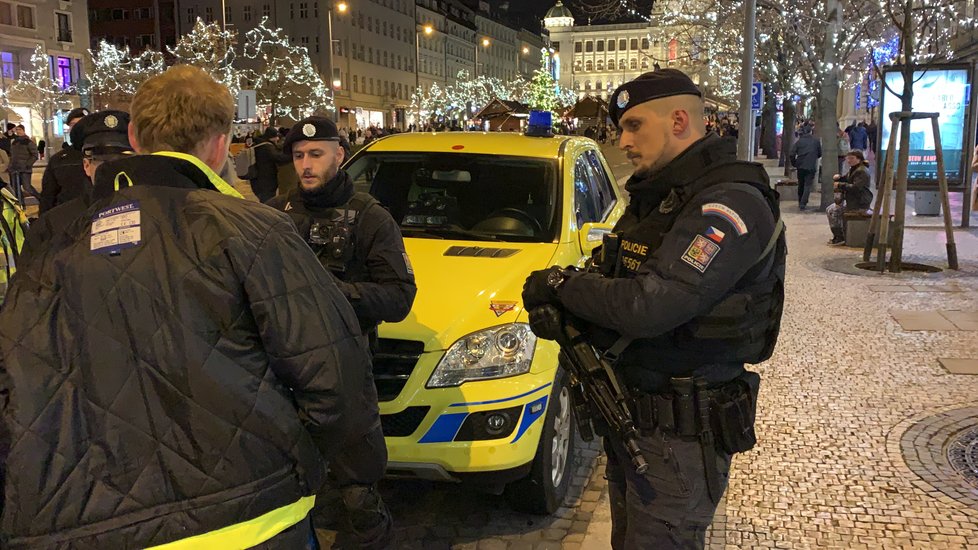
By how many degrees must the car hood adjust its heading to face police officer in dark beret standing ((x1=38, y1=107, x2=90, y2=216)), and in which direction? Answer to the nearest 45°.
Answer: approximately 90° to its right

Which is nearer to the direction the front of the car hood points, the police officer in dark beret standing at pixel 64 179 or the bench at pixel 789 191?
the police officer in dark beret standing

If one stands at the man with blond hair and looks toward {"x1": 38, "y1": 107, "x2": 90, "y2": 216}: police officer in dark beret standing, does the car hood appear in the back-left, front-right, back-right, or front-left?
front-right

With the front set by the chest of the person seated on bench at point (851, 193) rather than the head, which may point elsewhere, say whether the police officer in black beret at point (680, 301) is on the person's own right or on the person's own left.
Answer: on the person's own left

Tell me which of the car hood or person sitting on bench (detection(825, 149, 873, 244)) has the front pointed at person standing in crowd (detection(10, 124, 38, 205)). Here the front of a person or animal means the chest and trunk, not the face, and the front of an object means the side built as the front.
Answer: person sitting on bench (detection(825, 149, 873, 244))

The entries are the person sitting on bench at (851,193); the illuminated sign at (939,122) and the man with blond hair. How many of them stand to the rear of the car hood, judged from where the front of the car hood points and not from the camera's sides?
2

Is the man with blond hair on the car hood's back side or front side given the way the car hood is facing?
on the front side

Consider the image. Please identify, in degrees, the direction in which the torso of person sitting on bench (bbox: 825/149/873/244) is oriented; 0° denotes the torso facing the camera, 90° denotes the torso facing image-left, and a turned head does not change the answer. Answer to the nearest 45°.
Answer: approximately 90°

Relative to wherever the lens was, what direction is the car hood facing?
facing the viewer and to the left of the viewer

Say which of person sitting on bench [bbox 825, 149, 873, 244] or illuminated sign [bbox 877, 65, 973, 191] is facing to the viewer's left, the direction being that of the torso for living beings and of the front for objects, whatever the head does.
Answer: the person sitting on bench

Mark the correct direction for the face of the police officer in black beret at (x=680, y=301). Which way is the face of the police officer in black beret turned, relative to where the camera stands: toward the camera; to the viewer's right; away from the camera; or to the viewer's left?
to the viewer's left

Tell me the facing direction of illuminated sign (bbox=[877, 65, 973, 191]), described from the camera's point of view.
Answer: facing the viewer

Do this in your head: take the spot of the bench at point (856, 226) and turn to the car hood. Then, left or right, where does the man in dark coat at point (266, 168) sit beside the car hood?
right

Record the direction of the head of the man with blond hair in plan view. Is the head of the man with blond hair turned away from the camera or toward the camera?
away from the camera
